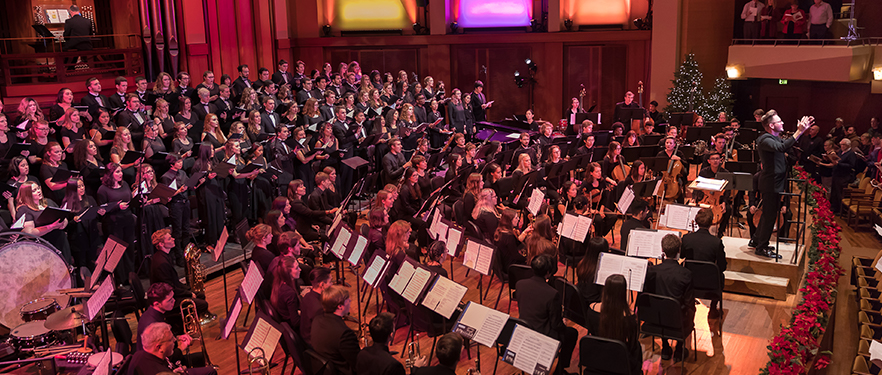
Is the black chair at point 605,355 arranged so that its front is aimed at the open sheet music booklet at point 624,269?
yes

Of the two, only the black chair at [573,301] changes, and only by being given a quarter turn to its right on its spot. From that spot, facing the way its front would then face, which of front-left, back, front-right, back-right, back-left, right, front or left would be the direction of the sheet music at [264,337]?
right

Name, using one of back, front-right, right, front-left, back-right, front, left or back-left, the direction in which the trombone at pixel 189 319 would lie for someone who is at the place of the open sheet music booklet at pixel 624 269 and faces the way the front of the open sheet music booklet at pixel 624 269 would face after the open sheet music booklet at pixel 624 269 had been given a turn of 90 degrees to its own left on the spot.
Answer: back

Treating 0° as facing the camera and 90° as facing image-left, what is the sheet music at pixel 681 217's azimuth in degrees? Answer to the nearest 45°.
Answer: approximately 0°

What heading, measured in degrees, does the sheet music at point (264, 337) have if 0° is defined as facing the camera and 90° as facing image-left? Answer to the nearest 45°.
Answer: approximately 45°

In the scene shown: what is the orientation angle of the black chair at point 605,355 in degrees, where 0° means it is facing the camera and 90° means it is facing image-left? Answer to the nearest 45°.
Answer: approximately 180°

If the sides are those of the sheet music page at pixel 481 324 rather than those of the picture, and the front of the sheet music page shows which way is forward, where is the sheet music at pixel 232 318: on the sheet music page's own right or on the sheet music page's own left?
on the sheet music page's own right

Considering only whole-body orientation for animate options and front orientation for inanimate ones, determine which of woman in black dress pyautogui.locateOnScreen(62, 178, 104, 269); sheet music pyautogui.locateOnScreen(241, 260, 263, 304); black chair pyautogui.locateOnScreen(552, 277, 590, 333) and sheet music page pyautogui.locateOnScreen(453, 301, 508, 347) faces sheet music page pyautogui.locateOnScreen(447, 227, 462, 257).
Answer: the woman in black dress

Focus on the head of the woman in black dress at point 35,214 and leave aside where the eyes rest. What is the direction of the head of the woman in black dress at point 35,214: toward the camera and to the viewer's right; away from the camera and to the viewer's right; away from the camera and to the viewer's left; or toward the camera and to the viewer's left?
toward the camera and to the viewer's right

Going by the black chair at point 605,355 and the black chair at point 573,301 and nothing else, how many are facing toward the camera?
0

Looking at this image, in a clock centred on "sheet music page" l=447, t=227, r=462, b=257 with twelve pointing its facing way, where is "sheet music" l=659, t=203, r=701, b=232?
The sheet music is roughly at 7 o'clock from the sheet music page.

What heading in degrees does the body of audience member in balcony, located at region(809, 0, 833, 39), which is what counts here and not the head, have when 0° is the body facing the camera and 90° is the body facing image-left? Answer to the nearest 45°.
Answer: approximately 45°

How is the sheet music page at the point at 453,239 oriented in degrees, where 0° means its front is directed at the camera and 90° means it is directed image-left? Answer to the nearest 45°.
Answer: approximately 45°

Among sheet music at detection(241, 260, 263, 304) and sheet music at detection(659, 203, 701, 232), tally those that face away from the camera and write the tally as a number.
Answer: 0

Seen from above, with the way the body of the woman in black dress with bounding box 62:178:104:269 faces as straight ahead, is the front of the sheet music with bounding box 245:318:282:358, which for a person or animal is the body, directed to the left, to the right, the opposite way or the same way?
to the right

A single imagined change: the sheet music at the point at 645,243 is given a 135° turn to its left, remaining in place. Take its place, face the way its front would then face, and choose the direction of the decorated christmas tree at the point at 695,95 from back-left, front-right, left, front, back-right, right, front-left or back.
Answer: front-left

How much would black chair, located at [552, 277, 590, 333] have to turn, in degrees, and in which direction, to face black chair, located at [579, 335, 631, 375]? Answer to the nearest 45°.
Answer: approximately 135° to its right
